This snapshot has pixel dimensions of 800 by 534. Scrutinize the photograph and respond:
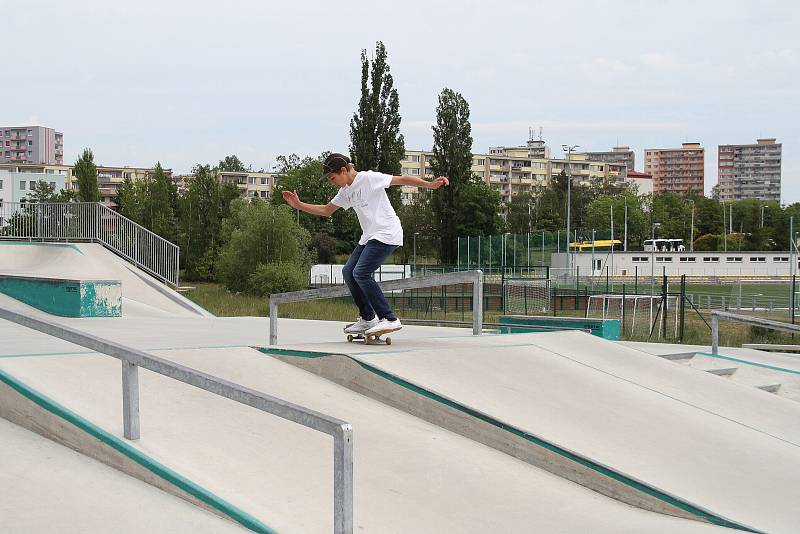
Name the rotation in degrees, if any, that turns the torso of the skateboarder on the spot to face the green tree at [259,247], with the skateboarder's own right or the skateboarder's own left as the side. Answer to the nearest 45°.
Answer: approximately 135° to the skateboarder's own right

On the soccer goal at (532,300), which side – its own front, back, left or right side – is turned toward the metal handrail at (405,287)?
back

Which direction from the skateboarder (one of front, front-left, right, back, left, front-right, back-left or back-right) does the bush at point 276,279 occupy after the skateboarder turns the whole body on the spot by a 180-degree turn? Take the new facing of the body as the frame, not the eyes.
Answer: front-left

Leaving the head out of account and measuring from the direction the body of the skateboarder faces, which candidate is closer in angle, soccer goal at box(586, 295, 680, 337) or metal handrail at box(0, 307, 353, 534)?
the metal handrail

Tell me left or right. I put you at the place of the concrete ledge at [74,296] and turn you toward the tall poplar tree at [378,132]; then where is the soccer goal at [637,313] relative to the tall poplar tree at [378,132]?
right
